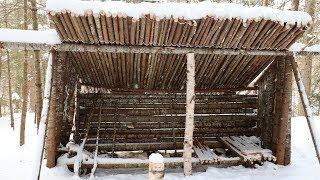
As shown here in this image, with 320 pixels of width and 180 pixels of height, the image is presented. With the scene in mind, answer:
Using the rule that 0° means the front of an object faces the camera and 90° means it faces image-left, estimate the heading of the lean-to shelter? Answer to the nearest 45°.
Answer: approximately 0°

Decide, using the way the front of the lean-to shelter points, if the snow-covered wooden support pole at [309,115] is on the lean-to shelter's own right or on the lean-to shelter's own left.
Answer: on the lean-to shelter's own left
